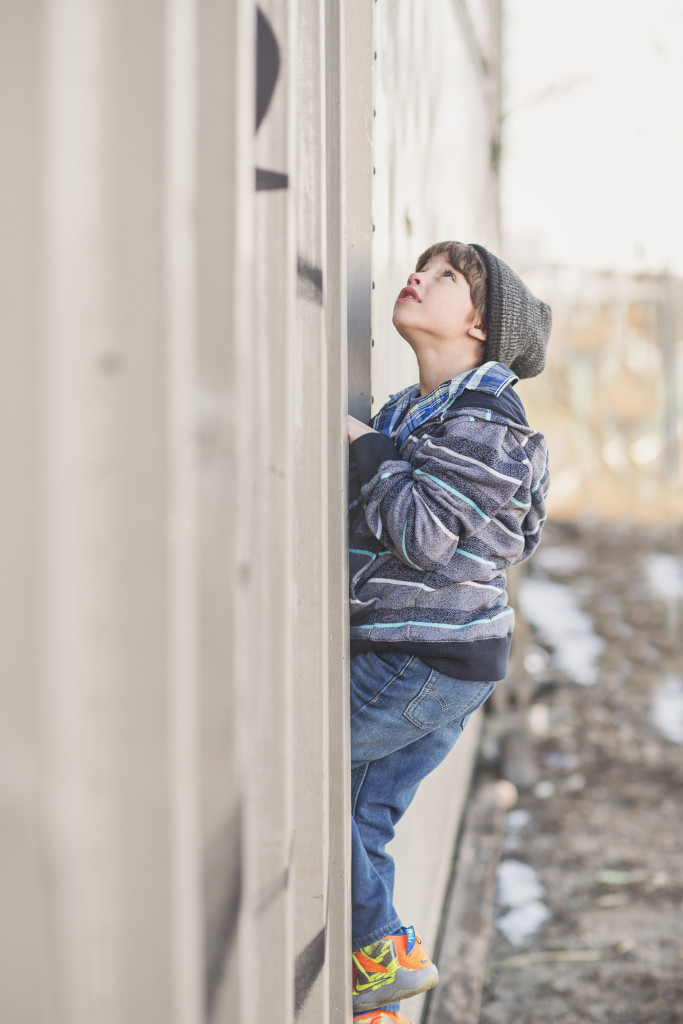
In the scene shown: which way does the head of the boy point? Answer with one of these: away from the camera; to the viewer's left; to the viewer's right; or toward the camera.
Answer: to the viewer's left

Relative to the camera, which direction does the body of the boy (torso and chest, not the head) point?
to the viewer's left

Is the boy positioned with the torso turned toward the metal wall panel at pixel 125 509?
no
